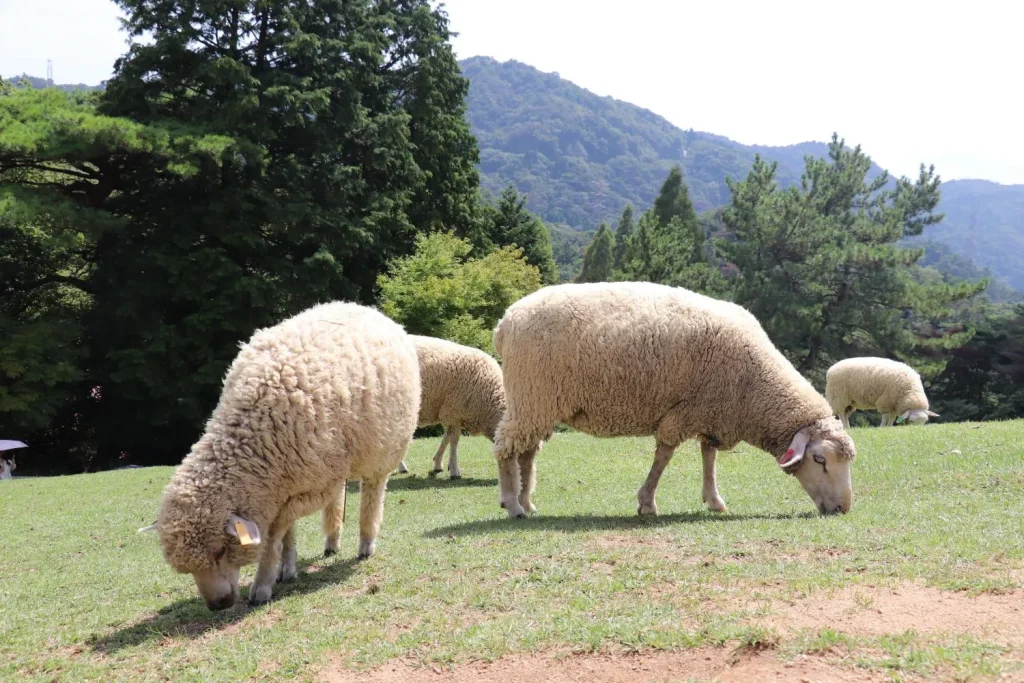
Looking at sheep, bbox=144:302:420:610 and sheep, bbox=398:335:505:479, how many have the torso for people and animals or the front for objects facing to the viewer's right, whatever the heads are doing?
1

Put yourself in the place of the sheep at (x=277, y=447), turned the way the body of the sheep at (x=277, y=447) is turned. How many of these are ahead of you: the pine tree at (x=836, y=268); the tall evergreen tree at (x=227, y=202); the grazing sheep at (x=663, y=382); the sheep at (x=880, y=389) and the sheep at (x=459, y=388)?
0

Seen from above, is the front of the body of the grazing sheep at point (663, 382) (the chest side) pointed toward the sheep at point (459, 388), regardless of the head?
no

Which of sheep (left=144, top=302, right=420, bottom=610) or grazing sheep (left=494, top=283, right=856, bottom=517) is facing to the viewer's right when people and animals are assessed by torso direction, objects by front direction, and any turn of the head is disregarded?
the grazing sheep

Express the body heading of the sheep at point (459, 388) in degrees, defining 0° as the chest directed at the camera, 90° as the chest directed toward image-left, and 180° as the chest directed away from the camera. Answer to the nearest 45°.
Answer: approximately 270°

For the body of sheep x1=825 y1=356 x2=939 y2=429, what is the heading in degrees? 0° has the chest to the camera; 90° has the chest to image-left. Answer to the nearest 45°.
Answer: approximately 270°

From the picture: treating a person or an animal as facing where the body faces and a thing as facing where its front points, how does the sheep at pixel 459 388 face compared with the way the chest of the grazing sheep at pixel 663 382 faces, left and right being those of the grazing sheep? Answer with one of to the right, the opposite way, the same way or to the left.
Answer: the same way

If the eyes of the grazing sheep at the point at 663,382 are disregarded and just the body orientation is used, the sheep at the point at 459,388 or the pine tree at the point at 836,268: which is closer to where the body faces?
the pine tree

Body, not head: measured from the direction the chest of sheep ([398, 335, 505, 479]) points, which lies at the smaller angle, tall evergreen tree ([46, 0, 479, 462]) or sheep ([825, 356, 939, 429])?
the sheep

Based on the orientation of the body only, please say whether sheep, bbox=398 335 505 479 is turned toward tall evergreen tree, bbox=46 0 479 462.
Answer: no

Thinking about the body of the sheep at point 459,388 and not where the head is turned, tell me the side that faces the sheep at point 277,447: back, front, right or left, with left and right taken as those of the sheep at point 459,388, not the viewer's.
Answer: right

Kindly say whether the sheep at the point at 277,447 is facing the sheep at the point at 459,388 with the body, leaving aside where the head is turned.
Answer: no

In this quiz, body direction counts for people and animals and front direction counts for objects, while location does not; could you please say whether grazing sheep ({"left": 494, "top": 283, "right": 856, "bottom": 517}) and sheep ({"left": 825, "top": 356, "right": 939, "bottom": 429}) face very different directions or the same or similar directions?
same or similar directions

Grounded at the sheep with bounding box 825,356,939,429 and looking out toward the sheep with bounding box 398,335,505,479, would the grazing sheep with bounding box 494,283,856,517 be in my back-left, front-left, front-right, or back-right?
front-left

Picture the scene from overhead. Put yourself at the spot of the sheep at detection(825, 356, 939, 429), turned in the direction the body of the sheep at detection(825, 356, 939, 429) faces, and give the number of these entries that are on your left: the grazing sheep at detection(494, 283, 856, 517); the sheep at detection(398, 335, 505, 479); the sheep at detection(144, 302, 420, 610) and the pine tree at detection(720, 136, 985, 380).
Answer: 1

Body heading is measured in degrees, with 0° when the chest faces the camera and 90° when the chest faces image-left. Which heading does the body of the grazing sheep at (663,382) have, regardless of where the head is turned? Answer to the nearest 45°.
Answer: approximately 270°

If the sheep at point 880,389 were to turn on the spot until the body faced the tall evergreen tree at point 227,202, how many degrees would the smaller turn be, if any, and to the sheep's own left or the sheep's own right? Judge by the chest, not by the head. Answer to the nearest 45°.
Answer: approximately 180°

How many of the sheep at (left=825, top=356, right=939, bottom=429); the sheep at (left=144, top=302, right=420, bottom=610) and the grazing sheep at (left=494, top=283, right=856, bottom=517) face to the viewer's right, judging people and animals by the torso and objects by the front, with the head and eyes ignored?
2

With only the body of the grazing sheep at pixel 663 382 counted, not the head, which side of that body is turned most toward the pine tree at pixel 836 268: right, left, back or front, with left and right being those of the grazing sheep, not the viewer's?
left
